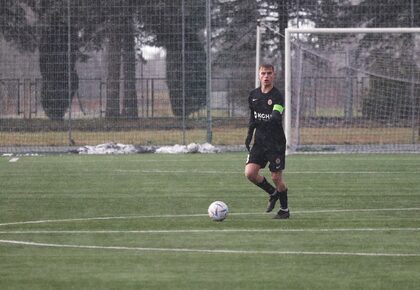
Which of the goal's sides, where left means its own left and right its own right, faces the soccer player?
front

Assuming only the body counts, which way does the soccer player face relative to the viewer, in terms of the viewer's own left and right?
facing the viewer and to the left of the viewer

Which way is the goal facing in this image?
toward the camera

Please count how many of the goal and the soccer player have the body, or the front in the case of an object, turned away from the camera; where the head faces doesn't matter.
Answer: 0

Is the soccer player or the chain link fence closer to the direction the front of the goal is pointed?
the soccer player

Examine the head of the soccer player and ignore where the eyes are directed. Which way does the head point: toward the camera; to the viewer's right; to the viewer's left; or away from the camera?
toward the camera

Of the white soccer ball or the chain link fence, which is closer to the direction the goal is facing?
the white soccer ball

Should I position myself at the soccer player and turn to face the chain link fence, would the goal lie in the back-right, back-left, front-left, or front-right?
front-right

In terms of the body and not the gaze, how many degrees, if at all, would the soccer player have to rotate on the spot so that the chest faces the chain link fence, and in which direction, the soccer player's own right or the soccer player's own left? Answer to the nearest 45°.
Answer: approximately 135° to the soccer player's own right
